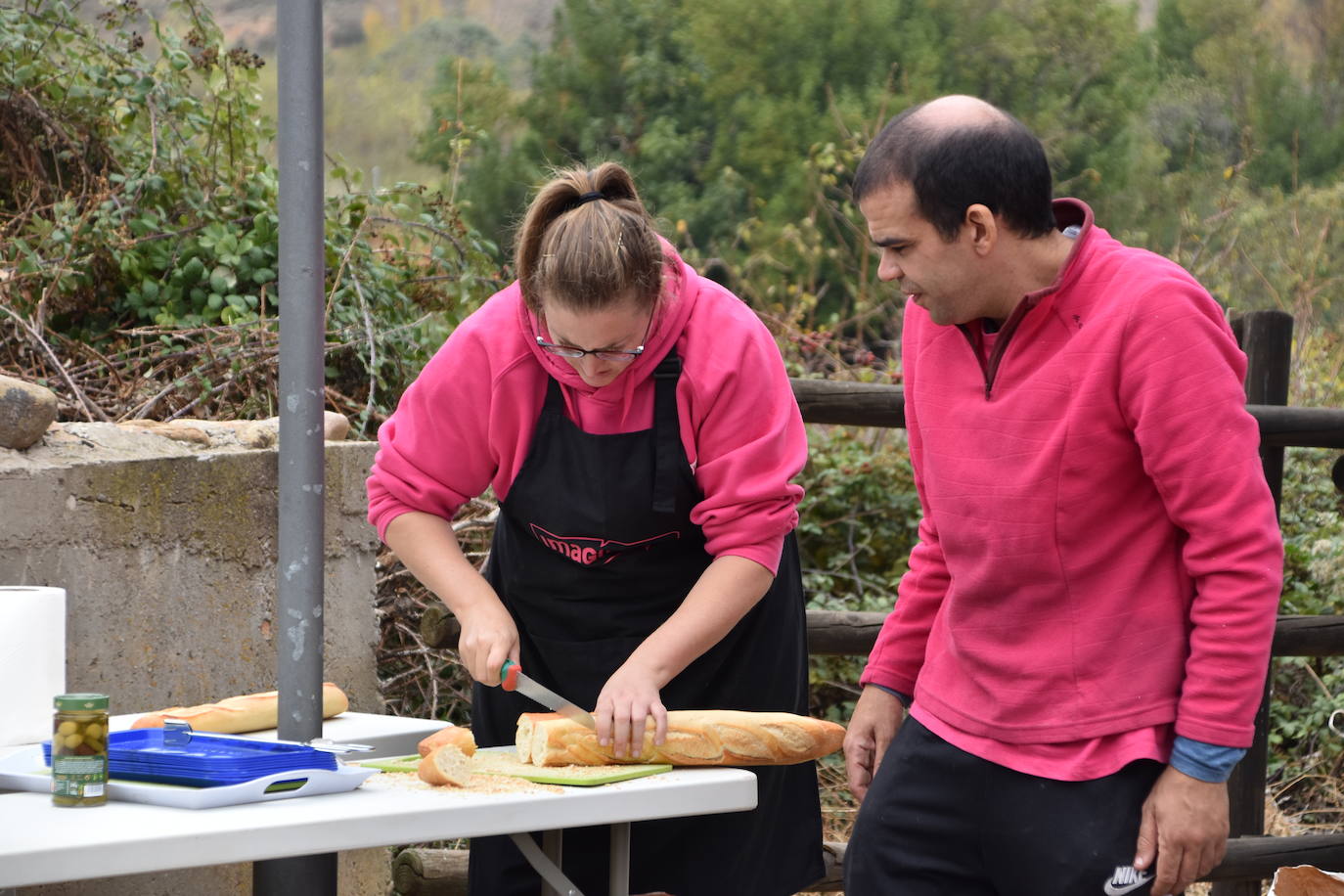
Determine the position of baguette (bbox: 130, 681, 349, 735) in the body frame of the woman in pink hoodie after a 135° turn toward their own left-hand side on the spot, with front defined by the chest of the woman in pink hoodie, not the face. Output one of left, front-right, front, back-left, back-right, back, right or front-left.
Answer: back-left

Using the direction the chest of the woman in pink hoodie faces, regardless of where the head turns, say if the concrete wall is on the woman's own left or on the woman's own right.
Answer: on the woman's own right

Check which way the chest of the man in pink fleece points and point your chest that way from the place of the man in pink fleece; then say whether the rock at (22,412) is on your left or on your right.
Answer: on your right

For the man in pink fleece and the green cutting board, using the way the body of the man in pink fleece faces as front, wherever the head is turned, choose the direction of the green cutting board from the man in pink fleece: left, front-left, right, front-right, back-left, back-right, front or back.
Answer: front-right

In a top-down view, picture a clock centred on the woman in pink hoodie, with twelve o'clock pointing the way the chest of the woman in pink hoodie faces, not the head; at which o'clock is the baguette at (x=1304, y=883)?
The baguette is roughly at 9 o'clock from the woman in pink hoodie.

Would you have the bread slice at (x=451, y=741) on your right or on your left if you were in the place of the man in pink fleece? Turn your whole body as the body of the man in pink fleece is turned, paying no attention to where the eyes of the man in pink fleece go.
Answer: on your right

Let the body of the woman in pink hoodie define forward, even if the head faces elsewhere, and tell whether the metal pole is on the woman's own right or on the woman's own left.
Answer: on the woman's own right

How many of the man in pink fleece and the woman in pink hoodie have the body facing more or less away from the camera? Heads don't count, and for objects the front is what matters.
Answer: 0

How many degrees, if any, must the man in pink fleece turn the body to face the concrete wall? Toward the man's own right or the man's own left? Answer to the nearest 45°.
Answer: approximately 45° to the man's own right

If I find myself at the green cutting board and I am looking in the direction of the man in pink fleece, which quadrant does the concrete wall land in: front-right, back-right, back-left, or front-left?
back-left

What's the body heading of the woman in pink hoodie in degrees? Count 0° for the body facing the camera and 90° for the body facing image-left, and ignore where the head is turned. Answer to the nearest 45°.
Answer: approximately 0°

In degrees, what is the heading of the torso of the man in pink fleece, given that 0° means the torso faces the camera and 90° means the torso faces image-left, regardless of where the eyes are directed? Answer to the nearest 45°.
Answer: approximately 45°

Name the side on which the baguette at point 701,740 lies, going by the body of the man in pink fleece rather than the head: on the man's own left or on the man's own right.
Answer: on the man's own right

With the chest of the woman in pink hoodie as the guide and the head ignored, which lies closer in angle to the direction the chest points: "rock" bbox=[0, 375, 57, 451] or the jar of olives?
the jar of olives
